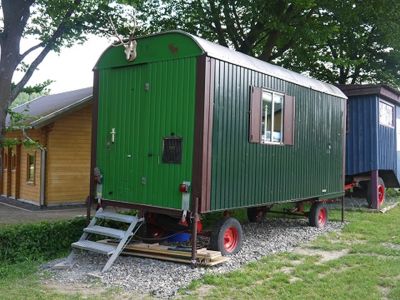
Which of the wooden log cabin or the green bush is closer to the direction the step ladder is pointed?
the green bush

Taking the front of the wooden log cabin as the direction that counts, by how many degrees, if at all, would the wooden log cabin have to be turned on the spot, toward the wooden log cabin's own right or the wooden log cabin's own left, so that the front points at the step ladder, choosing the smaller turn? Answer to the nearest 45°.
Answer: approximately 45° to the wooden log cabin's own left

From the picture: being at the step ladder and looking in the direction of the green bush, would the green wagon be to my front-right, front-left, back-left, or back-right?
back-right

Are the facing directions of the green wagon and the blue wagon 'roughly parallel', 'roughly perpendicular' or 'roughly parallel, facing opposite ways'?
roughly parallel

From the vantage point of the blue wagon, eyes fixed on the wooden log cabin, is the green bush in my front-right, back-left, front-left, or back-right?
front-left

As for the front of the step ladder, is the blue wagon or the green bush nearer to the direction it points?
the green bush

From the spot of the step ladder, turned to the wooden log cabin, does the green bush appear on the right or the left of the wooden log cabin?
left

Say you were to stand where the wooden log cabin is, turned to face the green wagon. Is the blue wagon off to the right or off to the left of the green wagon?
left

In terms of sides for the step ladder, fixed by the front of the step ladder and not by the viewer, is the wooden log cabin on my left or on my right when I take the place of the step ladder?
on my right

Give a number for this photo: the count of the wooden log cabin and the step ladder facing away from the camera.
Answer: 0

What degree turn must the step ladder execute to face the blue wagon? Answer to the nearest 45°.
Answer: approximately 180°

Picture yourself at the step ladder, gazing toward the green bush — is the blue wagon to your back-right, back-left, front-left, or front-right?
back-right
